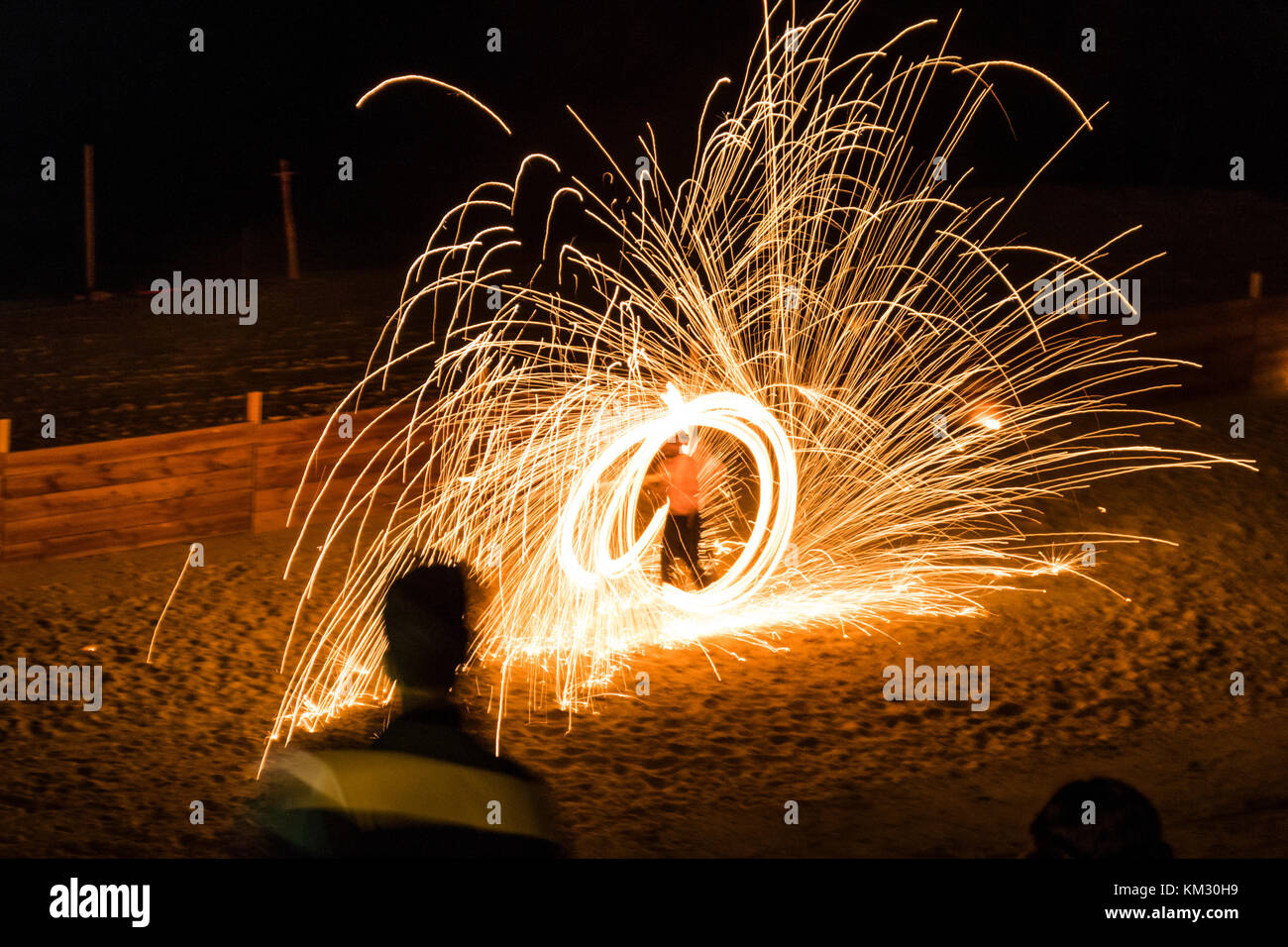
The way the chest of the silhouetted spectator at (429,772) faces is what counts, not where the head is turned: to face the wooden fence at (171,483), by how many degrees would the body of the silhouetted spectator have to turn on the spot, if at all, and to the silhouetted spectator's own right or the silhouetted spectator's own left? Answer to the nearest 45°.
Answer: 0° — they already face it

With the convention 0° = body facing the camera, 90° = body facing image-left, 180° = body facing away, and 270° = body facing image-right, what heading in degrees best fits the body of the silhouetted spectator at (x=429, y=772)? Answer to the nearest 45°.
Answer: approximately 180°

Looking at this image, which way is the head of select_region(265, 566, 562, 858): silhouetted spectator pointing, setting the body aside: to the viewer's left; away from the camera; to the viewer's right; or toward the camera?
away from the camera

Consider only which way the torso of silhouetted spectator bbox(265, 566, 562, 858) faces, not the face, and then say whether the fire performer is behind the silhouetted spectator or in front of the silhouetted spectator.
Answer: in front

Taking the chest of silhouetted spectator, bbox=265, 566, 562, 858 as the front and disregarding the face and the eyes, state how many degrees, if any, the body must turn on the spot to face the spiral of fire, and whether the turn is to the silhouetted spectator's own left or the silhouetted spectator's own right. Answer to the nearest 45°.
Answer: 0° — they already face it

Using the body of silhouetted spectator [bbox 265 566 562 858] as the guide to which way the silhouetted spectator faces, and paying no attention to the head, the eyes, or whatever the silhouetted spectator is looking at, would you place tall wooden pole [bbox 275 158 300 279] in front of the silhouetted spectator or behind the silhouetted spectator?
in front
